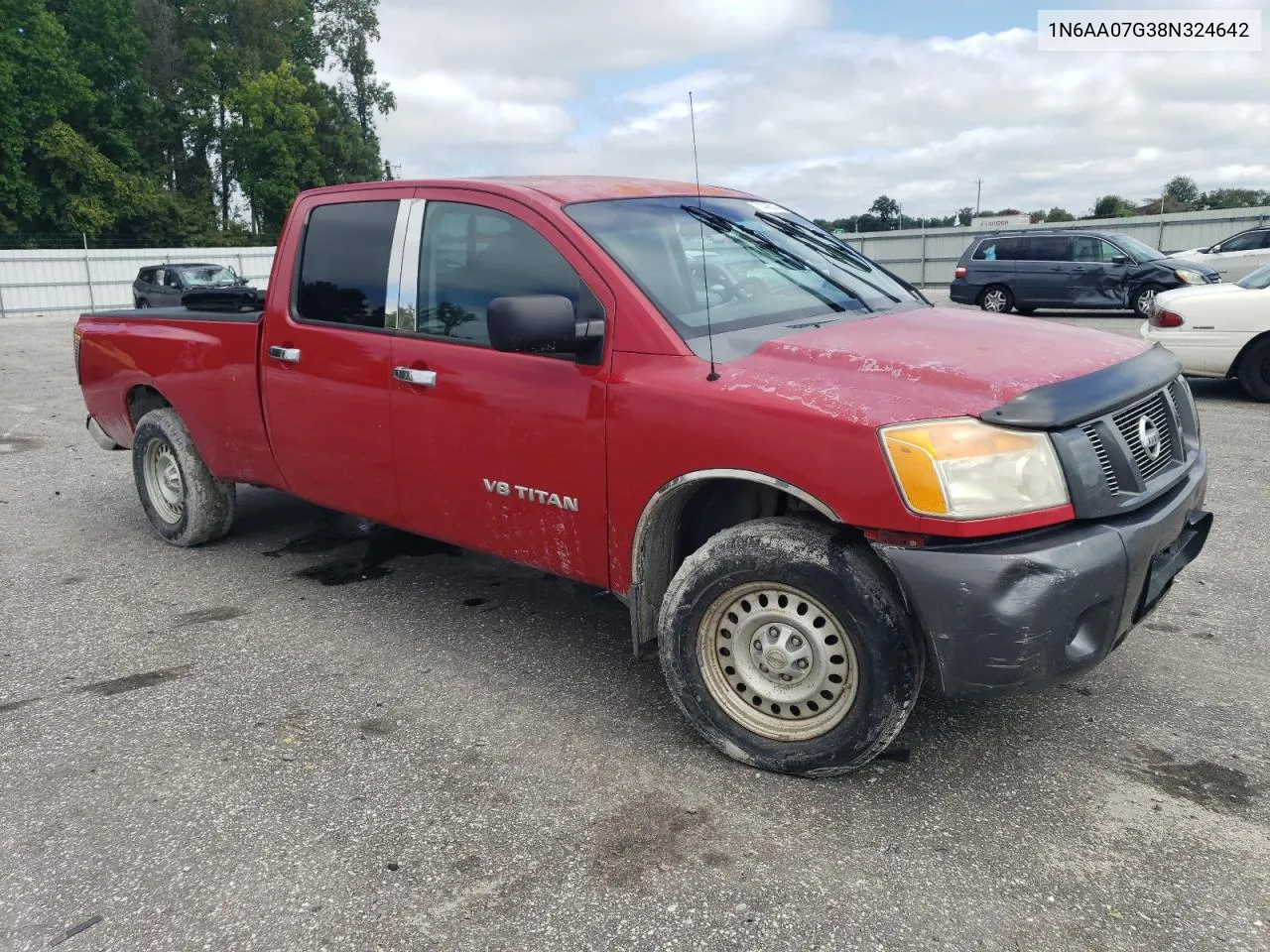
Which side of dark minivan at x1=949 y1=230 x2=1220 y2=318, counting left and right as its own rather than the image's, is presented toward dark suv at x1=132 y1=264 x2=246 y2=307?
back

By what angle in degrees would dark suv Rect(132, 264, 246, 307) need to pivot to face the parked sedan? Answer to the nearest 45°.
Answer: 0° — it already faces it

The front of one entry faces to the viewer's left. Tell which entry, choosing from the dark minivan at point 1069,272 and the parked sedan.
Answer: the parked sedan

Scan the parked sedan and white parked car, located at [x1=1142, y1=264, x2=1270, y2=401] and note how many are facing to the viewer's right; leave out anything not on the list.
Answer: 1

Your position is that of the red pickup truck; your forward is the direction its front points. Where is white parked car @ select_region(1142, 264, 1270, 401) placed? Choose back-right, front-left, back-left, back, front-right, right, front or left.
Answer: left

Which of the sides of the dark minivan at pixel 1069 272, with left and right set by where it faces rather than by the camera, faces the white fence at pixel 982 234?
left

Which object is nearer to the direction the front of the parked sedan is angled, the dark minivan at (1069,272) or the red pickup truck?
the dark minivan

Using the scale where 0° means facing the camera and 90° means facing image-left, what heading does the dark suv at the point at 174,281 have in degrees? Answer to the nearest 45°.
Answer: approximately 315°

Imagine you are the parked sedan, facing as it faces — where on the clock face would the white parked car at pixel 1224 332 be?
The white parked car is roughly at 9 o'clock from the parked sedan.

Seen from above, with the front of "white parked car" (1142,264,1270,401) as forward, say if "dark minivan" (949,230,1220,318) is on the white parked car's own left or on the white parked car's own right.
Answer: on the white parked car's own left

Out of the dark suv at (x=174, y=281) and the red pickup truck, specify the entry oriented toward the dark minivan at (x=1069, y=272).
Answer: the dark suv at (x=174, y=281)

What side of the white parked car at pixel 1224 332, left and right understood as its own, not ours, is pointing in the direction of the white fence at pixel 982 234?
left

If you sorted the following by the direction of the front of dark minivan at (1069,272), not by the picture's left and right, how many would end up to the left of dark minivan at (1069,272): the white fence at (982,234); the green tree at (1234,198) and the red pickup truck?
2

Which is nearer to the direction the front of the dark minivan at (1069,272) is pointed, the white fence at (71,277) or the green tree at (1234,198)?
the green tree

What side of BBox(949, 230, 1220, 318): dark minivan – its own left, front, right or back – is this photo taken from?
right
